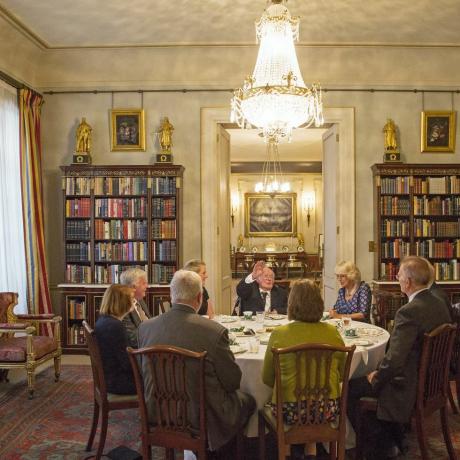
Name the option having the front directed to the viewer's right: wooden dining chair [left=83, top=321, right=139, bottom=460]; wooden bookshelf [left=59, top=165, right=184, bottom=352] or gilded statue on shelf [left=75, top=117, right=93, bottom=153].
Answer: the wooden dining chair

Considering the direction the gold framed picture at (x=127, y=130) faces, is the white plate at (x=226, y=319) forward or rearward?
forward

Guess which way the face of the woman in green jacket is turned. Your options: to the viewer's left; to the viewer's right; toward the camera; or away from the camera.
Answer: away from the camera

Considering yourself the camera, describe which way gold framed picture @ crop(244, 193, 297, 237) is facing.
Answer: facing the viewer

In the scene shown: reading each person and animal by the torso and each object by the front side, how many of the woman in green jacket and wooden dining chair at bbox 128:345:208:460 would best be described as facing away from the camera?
2

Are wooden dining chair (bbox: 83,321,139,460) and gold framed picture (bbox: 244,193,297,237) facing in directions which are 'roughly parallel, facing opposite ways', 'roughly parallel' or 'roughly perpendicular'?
roughly perpendicular

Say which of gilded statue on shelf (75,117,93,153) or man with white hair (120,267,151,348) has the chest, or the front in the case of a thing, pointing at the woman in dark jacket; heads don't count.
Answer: the gilded statue on shelf

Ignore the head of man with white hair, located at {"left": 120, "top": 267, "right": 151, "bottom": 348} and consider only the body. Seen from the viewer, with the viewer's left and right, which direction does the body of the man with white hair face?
facing to the right of the viewer

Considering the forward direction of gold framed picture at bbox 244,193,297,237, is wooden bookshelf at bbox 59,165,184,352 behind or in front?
in front

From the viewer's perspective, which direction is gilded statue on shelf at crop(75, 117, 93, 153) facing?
toward the camera

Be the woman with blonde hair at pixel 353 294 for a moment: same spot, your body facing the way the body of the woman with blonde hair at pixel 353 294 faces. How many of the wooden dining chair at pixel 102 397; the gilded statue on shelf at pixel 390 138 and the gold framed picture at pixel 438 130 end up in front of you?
1

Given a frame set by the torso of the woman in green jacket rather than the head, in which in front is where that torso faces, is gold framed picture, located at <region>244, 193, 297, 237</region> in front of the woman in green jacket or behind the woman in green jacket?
in front

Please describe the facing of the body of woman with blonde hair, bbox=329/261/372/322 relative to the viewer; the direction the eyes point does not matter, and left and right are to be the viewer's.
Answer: facing the viewer and to the left of the viewer

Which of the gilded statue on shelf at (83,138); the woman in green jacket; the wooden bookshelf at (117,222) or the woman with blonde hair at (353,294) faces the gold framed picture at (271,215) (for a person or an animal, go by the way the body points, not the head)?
the woman in green jacket

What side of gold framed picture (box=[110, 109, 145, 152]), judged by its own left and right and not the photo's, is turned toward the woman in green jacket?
front

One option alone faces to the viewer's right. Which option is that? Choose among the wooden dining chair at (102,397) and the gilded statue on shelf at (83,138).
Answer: the wooden dining chair
